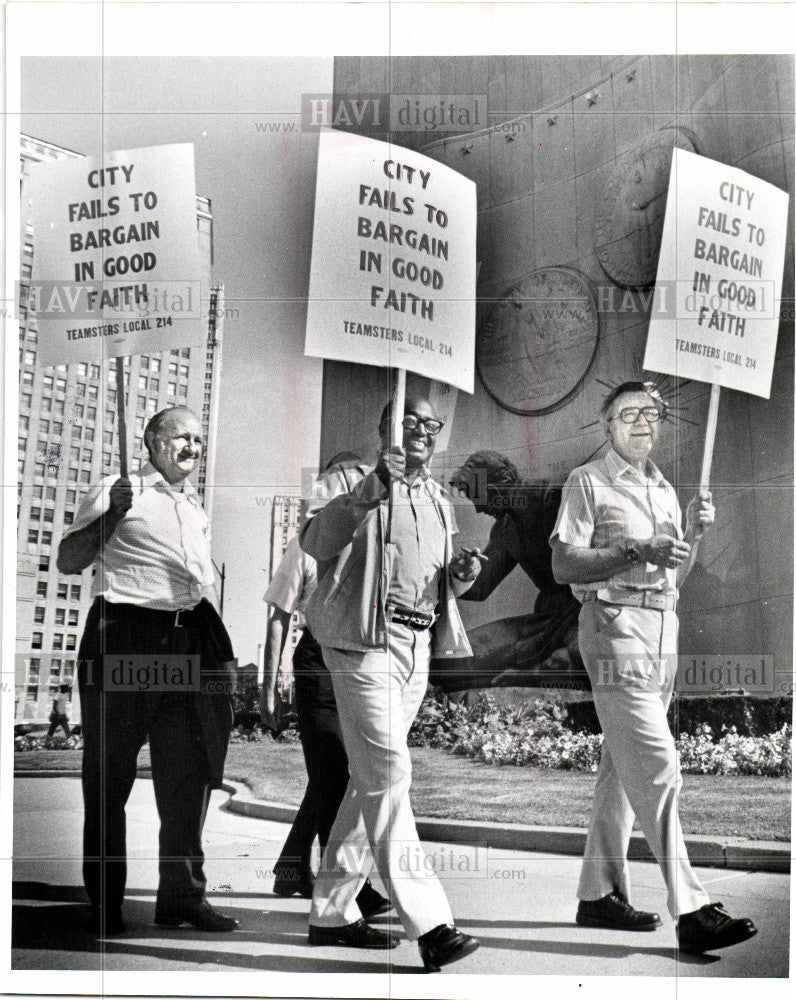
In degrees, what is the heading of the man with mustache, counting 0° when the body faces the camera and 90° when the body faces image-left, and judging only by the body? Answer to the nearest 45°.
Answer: approximately 315°

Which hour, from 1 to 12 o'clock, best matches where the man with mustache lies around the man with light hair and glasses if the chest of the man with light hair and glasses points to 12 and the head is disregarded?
The man with mustache is roughly at 4 o'clock from the man with light hair and glasses.

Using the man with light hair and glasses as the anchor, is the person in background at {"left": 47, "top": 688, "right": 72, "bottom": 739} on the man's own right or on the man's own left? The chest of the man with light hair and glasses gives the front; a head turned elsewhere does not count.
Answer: on the man's own right

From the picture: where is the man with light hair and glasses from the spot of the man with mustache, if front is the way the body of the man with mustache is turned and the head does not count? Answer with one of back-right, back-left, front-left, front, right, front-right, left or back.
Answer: front-left

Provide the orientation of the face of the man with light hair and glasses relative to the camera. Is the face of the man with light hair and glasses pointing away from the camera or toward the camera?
toward the camera

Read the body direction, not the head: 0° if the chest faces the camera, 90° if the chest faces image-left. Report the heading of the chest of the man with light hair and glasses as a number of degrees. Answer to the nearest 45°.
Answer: approximately 315°

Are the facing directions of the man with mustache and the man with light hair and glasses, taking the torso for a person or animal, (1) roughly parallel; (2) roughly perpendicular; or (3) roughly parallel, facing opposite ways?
roughly parallel

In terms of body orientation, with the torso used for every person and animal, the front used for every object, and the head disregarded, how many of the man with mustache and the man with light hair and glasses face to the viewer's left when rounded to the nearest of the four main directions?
0
